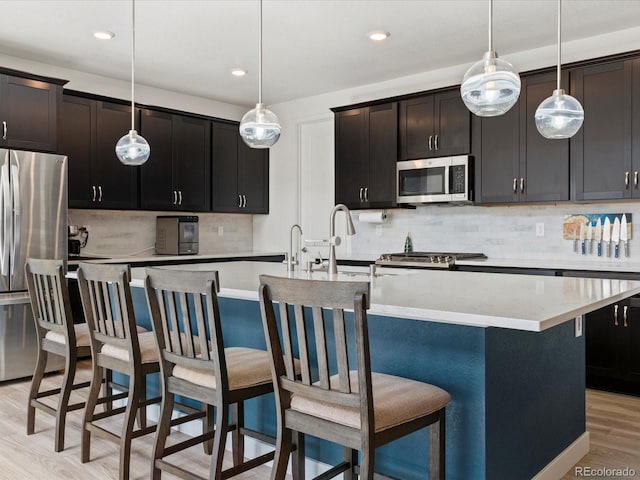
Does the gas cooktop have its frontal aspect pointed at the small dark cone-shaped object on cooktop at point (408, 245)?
no

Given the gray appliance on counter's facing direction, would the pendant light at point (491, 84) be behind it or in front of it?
in front

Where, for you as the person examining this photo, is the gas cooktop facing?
facing the viewer and to the left of the viewer

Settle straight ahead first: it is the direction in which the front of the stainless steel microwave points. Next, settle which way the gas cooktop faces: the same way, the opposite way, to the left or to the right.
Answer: the same way

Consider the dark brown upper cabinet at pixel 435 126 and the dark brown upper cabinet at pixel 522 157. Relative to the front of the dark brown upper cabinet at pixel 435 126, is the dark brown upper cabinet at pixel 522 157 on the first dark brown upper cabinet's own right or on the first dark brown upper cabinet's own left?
on the first dark brown upper cabinet's own left

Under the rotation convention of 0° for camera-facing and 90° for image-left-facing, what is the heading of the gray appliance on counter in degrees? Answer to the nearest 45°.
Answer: approximately 315°

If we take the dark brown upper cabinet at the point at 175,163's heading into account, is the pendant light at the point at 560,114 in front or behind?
in front

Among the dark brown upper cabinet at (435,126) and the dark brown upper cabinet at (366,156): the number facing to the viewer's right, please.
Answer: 0

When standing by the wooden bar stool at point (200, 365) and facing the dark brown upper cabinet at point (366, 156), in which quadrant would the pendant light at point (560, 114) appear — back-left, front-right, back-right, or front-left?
front-right

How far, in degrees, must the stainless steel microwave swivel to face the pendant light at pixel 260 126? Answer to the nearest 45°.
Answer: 0° — it already faces it

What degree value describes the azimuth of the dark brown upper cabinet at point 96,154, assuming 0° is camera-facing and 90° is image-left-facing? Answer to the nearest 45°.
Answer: approximately 315°

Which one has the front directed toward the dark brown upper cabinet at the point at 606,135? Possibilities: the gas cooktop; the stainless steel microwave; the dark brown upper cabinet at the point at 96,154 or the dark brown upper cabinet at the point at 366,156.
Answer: the dark brown upper cabinet at the point at 96,154

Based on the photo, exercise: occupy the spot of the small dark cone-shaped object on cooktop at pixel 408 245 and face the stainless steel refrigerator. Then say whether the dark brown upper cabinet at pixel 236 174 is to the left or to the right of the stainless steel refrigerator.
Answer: right
